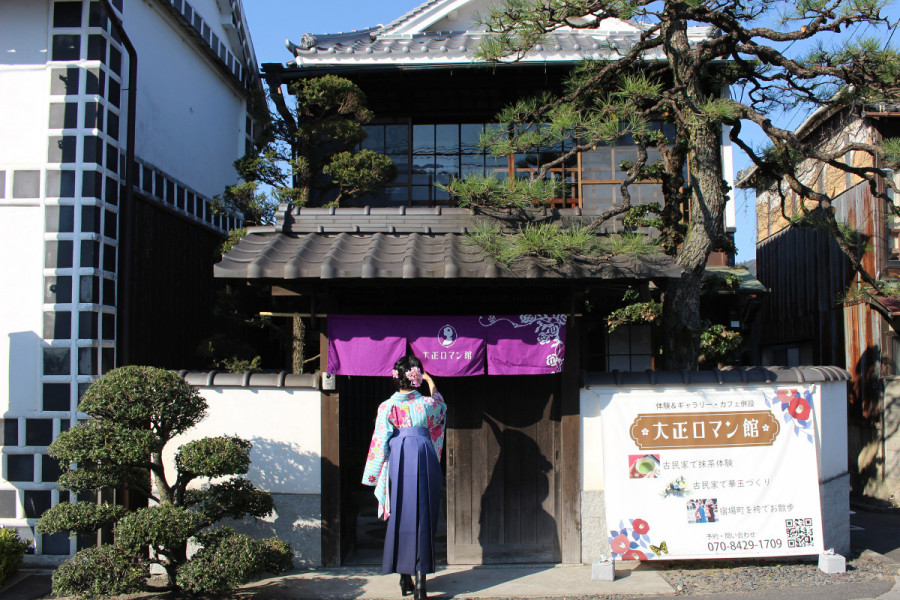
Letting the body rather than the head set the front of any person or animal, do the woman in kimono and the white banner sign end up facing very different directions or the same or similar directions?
very different directions

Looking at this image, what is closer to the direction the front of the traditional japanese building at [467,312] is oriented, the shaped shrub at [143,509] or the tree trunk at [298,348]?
the shaped shrub

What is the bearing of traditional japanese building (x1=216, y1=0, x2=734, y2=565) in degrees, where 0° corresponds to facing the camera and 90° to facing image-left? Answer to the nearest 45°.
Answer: approximately 0°

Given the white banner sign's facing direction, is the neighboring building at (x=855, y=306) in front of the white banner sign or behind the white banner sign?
behind

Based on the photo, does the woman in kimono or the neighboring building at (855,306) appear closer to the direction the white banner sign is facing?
the woman in kimono

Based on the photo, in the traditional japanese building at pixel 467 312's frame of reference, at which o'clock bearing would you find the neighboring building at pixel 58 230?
The neighboring building is roughly at 3 o'clock from the traditional japanese building.

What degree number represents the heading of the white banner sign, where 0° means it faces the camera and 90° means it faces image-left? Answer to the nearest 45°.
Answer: approximately 0°

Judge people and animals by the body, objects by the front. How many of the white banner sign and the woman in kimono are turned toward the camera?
1

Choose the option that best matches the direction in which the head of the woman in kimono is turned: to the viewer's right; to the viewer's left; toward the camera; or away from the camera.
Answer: away from the camera

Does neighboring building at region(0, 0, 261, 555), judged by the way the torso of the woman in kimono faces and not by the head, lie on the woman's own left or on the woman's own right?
on the woman's own left

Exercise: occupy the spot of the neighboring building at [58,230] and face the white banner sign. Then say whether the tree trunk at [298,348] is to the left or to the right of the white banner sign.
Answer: left

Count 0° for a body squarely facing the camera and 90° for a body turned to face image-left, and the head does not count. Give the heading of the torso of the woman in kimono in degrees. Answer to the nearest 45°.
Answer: approximately 180°

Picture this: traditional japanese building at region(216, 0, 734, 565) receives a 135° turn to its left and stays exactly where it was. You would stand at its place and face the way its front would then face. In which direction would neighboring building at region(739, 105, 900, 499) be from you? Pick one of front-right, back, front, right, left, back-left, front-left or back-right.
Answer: front
